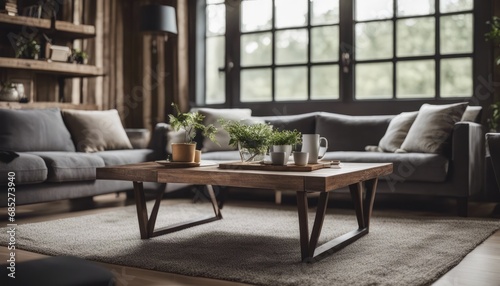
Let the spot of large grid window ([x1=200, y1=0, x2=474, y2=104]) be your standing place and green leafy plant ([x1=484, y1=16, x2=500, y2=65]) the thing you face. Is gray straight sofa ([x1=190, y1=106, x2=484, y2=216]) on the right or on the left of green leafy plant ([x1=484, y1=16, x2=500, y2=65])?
right

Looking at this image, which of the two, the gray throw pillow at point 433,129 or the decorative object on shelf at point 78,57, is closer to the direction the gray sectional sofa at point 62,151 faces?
the gray throw pillow

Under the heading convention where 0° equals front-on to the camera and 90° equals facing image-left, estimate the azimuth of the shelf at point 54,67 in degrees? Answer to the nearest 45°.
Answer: approximately 315°

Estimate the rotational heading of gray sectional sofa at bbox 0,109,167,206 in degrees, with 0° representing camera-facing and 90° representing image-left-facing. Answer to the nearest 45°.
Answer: approximately 315°

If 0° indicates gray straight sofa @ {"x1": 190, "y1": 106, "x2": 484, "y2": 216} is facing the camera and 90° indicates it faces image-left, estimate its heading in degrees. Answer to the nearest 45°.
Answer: approximately 0°

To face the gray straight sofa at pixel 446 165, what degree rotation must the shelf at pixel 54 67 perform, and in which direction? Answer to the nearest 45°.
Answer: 0° — it already faces it

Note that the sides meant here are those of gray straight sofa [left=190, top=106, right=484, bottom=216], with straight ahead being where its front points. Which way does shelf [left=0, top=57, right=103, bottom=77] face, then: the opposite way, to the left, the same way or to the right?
to the left
